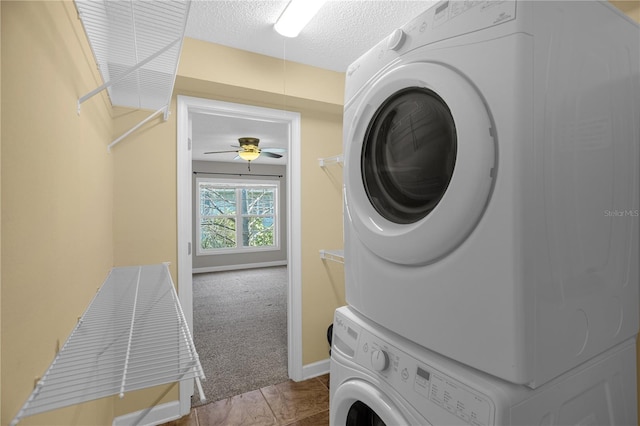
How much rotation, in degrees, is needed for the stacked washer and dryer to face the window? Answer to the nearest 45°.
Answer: approximately 90° to its right

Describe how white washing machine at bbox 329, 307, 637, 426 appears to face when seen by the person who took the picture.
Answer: facing the viewer and to the left of the viewer

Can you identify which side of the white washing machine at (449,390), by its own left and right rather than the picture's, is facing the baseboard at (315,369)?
right

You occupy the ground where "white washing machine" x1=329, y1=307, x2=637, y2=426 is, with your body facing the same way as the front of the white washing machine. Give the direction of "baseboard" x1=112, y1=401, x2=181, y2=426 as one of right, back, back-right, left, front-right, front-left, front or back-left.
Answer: front-right

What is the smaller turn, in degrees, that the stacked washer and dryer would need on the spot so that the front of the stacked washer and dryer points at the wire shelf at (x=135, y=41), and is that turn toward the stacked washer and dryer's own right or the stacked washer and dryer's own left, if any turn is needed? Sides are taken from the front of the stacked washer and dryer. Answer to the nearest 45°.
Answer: approximately 45° to the stacked washer and dryer's own right

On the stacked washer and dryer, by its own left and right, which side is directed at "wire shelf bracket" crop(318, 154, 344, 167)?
right
